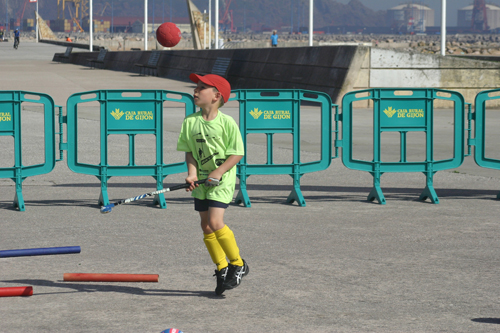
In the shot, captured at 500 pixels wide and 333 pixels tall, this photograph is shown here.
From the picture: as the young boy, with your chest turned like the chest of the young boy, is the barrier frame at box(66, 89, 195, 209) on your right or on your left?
on your right

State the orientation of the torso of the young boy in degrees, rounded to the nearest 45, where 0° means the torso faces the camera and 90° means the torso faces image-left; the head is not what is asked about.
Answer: approximately 45°

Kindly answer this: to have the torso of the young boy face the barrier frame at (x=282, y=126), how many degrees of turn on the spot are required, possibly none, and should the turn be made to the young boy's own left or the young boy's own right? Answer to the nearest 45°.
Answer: approximately 135° to the young boy's own right

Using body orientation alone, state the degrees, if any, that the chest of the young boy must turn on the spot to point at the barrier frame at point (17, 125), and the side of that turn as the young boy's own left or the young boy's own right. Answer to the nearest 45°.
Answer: approximately 90° to the young boy's own right
